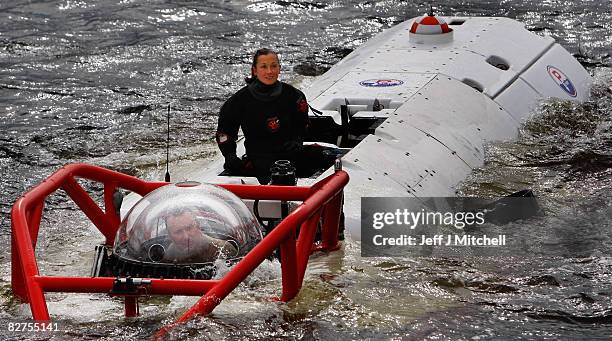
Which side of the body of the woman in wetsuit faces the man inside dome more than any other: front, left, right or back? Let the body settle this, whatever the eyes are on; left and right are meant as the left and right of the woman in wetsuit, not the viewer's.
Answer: front

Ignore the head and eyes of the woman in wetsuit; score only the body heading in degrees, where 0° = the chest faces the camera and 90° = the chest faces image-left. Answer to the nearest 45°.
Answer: approximately 0°
